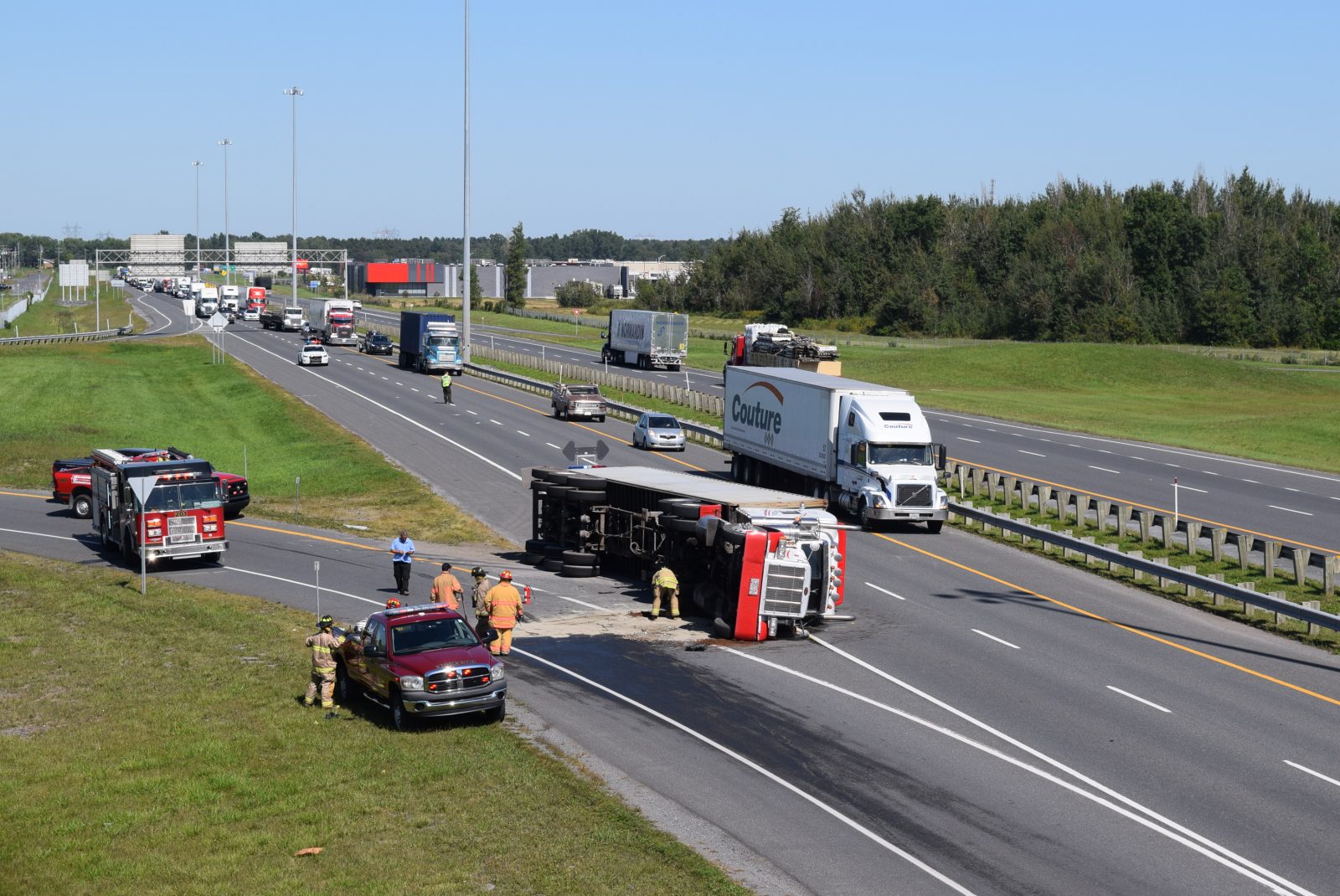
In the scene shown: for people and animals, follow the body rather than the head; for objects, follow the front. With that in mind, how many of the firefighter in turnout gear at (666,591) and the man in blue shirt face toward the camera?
1

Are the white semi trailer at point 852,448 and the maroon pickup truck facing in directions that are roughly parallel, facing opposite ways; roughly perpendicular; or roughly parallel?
roughly parallel

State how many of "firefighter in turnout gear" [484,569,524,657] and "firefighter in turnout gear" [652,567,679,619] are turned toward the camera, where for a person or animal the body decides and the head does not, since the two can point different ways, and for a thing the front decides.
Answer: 0

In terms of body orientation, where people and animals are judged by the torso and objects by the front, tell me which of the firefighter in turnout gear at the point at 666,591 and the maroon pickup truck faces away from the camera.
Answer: the firefighter in turnout gear

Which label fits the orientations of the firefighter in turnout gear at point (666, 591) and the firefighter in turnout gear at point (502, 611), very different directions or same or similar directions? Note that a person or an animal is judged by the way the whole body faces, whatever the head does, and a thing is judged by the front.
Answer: same or similar directions

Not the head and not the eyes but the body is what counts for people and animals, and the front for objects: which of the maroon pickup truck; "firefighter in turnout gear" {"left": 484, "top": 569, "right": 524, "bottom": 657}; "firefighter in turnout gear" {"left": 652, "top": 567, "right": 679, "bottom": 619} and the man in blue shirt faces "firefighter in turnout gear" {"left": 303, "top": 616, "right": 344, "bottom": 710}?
the man in blue shirt

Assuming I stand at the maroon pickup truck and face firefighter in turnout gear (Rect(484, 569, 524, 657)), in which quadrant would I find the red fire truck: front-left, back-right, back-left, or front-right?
front-left

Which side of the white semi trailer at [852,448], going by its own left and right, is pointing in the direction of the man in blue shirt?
right

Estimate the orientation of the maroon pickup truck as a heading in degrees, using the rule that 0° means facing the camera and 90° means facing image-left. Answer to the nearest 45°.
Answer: approximately 315°

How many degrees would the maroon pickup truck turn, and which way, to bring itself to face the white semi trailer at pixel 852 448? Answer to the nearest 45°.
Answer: approximately 90° to its left

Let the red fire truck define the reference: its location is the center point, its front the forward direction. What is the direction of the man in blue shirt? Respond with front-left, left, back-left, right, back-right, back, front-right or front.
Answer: front

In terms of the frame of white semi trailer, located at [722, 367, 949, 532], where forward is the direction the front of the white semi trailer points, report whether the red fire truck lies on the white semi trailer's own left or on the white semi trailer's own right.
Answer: on the white semi trailer's own right

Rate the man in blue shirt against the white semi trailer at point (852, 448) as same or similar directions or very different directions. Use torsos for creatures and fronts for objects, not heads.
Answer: same or similar directions

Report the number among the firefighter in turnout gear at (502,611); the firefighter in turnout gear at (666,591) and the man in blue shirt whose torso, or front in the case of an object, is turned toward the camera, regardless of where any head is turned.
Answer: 1

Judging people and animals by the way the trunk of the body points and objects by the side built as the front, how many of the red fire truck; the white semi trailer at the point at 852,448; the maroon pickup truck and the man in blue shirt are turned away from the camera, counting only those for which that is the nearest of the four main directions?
0

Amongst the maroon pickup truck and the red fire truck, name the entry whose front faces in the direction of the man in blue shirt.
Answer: the red fire truck

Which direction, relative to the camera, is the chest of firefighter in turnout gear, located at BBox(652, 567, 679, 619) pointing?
away from the camera

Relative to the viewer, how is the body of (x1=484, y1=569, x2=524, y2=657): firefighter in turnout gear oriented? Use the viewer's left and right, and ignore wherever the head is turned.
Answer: facing away from the viewer
